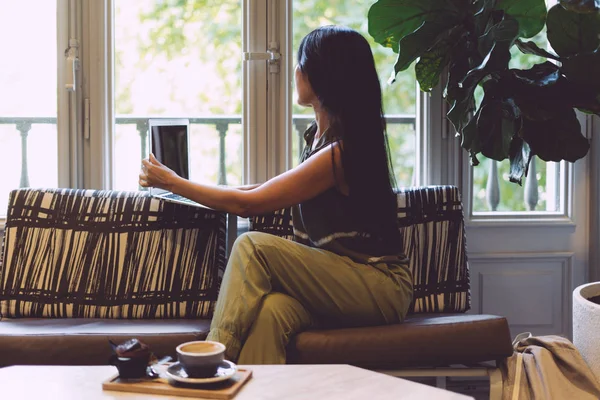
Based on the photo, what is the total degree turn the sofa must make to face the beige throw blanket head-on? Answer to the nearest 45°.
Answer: approximately 90° to its left

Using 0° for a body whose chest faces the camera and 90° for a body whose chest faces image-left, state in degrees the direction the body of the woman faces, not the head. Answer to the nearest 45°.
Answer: approximately 90°

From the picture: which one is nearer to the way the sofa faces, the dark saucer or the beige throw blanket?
the dark saucer

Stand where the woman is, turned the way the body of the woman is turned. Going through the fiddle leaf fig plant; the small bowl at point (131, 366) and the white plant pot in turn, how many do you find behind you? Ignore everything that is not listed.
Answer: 2

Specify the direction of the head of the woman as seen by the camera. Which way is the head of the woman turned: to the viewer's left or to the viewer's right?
to the viewer's left

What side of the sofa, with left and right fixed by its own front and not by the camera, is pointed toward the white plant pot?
left

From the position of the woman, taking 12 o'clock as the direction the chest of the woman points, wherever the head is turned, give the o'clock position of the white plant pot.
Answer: The white plant pot is roughly at 6 o'clock from the woman.

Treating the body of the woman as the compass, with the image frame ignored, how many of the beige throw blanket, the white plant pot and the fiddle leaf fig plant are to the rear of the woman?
3

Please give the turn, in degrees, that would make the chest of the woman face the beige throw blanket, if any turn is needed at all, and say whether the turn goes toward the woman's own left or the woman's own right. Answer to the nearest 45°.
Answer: approximately 180°

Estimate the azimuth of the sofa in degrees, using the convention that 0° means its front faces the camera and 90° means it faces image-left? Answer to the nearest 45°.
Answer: approximately 0°
